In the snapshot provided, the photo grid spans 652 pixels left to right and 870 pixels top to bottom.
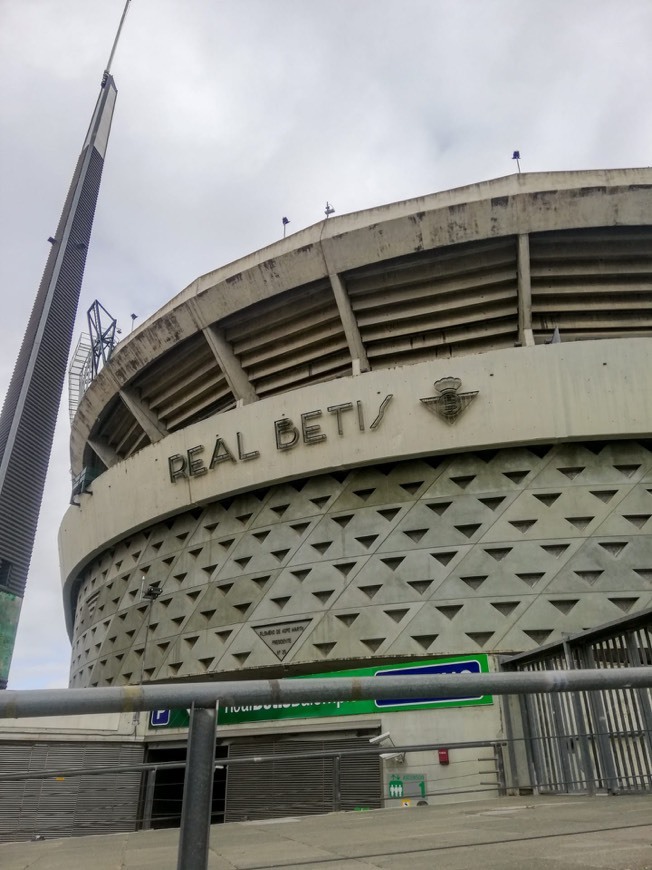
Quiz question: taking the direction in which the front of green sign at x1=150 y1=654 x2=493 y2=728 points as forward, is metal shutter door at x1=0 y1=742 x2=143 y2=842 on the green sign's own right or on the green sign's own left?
on the green sign's own right

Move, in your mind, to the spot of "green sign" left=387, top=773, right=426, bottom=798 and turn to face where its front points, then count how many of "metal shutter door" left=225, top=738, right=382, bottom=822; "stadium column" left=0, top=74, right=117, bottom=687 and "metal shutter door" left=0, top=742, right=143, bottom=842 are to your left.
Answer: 0

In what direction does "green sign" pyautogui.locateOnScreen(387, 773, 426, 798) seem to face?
toward the camera

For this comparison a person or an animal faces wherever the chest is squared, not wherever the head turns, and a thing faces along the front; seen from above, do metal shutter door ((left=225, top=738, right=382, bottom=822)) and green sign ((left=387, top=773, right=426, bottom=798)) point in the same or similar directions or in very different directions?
same or similar directions

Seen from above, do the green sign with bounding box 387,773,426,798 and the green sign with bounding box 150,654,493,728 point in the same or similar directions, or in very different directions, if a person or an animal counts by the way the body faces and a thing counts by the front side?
same or similar directions

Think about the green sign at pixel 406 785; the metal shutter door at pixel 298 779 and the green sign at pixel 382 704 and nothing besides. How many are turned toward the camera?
3

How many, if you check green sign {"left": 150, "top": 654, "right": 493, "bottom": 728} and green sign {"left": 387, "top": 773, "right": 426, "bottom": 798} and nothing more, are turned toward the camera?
2

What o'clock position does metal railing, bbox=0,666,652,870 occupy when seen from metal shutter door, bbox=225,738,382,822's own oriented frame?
The metal railing is roughly at 12 o'clock from the metal shutter door.

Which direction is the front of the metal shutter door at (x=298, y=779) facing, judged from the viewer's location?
facing the viewer

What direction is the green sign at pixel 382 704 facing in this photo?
toward the camera

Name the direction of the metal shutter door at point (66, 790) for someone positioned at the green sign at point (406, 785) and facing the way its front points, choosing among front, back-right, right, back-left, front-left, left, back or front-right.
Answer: right

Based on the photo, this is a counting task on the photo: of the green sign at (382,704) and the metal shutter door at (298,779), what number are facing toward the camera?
2

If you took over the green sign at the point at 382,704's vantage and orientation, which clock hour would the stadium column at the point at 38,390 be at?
The stadium column is roughly at 4 o'clock from the green sign.

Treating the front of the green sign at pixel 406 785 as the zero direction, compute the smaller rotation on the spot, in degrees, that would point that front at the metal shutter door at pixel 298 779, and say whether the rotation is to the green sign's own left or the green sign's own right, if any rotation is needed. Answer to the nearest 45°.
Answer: approximately 135° to the green sign's own right
